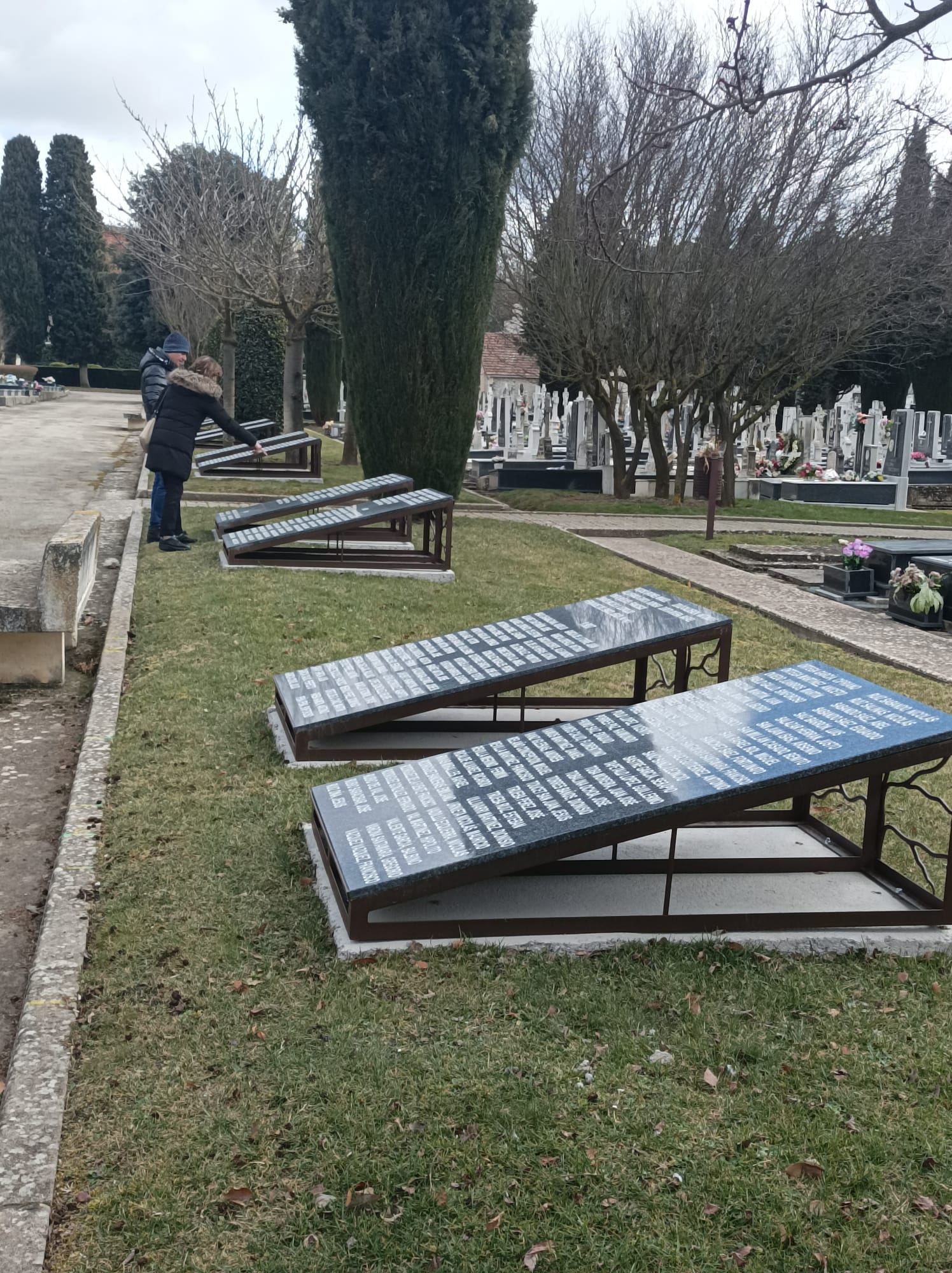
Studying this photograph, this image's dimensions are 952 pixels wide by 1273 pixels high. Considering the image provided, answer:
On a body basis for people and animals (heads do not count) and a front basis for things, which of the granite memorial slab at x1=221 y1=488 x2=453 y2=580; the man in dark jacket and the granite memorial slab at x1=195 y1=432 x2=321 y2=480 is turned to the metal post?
the man in dark jacket

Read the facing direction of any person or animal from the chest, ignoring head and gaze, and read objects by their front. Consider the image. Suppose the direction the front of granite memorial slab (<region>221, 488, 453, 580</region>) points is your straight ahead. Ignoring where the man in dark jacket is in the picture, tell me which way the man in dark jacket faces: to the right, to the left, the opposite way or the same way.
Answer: the opposite way

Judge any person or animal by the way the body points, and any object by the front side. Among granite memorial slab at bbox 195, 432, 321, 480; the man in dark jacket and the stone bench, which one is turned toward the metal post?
the man in dark jacket

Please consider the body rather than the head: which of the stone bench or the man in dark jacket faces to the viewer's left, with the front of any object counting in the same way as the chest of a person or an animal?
the stone bench

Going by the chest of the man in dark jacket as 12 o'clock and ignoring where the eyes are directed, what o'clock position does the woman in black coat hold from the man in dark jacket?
The woman in black coat is roughly at 3 o'clock from the man in dark jacket.

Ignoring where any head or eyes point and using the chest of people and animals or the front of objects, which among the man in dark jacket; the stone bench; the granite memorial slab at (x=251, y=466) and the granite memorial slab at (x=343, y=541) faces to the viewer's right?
the man in dark jacket

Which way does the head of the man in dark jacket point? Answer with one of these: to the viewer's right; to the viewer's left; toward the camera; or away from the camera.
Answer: to the viewer's right

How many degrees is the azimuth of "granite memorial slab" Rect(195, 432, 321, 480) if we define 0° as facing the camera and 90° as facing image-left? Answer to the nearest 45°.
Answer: approximately 90°

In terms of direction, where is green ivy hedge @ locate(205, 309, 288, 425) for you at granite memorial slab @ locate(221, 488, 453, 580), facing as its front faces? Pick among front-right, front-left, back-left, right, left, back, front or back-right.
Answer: right

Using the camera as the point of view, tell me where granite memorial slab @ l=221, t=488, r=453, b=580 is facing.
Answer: facing to the left of the viewer

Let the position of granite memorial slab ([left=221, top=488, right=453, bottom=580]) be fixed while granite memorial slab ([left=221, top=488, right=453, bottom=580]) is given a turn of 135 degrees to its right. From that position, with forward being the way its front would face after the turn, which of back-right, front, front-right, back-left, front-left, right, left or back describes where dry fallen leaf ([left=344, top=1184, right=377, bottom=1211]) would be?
back-right

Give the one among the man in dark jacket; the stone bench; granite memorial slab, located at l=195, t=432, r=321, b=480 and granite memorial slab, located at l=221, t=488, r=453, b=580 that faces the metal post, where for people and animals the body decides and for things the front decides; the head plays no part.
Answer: the man in dark jacket

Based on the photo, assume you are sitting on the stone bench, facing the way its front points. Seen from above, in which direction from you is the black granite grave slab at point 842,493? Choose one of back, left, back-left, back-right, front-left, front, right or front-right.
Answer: back-right
